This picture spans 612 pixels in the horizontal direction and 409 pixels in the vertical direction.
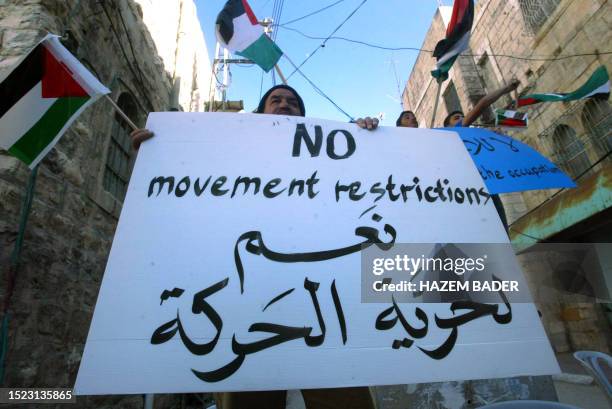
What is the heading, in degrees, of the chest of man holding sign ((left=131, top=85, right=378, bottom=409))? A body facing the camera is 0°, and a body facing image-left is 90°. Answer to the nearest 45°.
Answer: approximately 0°

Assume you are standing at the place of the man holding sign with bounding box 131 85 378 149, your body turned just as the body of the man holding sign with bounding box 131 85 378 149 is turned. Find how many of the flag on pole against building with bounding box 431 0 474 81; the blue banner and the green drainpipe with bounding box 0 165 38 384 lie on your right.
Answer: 1

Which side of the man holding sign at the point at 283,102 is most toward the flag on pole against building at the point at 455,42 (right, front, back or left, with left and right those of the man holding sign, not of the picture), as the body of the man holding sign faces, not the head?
left

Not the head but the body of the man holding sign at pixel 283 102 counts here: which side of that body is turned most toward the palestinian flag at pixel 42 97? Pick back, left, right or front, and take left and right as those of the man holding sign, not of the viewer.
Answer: right

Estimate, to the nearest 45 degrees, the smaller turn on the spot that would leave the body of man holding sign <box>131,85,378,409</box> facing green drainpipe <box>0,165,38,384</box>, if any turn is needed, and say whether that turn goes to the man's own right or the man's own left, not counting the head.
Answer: approximately 90° to the man's own right

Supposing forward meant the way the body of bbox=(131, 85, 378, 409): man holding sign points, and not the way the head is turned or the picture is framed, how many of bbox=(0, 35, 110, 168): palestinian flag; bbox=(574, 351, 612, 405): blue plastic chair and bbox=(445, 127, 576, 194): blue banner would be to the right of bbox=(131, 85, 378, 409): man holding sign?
1

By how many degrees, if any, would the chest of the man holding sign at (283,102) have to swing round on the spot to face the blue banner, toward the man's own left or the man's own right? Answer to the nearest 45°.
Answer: approximately 90° to the man's own left
